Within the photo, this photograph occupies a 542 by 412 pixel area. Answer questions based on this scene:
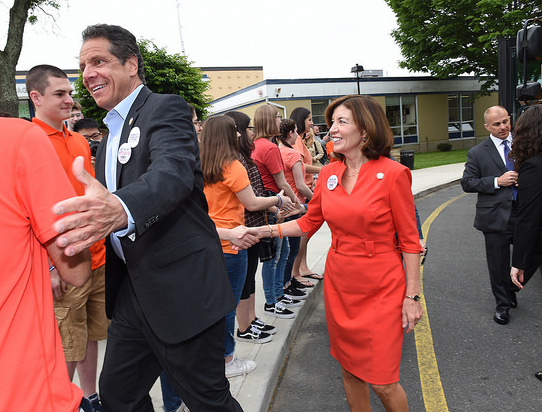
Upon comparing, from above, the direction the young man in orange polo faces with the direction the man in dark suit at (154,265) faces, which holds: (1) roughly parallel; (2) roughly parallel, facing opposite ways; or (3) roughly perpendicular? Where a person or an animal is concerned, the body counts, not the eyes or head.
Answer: roughly perpendicular

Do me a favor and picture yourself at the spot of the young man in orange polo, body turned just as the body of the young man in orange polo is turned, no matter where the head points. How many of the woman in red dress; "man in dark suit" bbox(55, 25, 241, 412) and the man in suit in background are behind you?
0

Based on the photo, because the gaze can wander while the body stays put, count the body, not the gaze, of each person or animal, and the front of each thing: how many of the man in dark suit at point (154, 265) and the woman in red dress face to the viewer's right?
0

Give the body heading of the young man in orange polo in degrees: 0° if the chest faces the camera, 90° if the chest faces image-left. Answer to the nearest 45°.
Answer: approximately 315°

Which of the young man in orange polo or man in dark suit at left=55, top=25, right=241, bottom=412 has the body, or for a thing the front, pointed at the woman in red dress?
the young man in orange polo

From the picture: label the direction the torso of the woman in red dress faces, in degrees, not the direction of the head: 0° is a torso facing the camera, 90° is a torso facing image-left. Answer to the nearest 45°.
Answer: approximately 45°

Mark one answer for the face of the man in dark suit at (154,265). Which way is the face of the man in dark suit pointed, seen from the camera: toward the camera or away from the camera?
toward the camera

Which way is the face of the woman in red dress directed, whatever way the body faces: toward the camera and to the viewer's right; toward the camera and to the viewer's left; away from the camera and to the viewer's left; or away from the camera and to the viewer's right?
toward the camera and to the viewer's left

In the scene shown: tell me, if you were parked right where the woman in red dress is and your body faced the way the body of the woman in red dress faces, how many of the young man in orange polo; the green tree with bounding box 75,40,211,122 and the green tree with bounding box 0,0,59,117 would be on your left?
0

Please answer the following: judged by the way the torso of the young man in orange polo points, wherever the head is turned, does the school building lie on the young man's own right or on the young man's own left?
on the young man's own left
